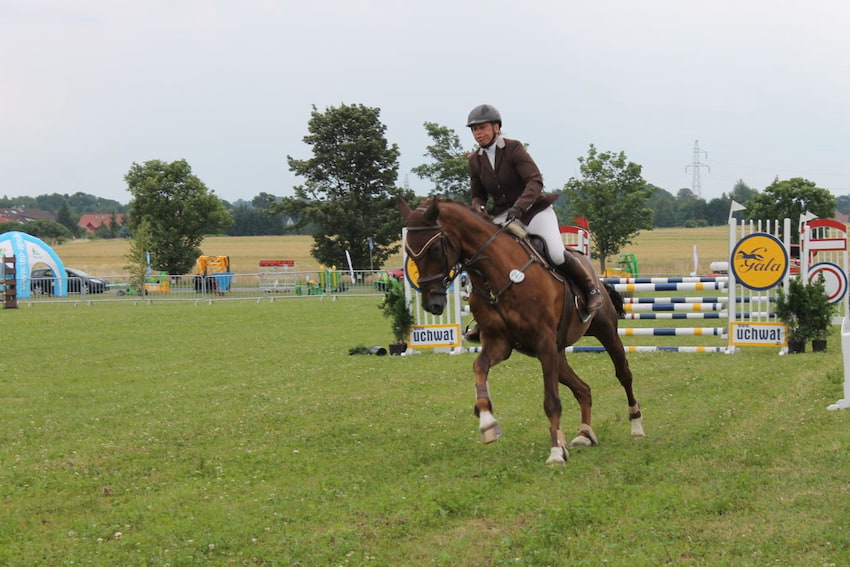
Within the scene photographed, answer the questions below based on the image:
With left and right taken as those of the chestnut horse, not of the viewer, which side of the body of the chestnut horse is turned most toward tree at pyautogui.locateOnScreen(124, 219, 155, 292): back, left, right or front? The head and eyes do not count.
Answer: right

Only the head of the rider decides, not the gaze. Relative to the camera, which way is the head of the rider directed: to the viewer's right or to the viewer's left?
to the viewer's left

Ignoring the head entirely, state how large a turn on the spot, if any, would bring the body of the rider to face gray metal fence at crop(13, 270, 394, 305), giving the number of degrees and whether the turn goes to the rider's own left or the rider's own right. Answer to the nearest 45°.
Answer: approximately 90° to the rider's own right

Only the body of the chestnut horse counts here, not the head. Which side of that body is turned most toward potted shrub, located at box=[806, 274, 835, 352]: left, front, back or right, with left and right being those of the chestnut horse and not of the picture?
back

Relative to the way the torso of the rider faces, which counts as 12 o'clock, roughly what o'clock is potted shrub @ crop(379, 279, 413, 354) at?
The potted shrub is roughly at 4 o'clock from the rider.

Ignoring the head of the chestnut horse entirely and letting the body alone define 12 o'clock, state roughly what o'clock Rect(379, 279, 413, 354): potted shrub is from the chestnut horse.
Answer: The potted shrub is roughly at 4 o'clock from the chestnut horse.

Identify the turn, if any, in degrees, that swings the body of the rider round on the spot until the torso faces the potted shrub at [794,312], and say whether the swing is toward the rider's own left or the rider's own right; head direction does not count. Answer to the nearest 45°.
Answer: approximately 180°

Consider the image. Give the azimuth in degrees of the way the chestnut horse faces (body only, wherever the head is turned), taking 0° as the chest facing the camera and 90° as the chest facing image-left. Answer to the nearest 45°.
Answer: approximately 45°

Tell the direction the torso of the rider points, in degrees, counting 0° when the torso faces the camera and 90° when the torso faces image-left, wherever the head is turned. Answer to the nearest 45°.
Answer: approximately 45°

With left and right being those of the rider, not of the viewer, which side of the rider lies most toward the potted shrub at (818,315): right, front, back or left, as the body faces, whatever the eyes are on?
back

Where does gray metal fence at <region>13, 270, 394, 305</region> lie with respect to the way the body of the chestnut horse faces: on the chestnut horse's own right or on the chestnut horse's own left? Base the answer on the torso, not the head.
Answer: on the chestnut horse's own right

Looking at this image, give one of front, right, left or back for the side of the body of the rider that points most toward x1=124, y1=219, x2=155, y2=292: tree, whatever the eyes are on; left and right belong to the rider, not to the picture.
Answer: right
